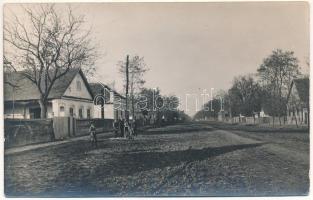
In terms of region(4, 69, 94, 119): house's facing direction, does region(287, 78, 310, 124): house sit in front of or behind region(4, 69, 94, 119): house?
in front

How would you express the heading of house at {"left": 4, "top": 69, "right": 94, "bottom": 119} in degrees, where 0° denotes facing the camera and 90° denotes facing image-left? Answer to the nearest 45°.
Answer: approximately 315°

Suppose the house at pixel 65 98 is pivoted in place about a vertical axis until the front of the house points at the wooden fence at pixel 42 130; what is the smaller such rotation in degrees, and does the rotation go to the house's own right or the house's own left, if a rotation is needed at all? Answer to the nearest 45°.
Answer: approximately 45° to the house's own right

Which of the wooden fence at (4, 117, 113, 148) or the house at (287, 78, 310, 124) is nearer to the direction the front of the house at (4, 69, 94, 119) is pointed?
the house
